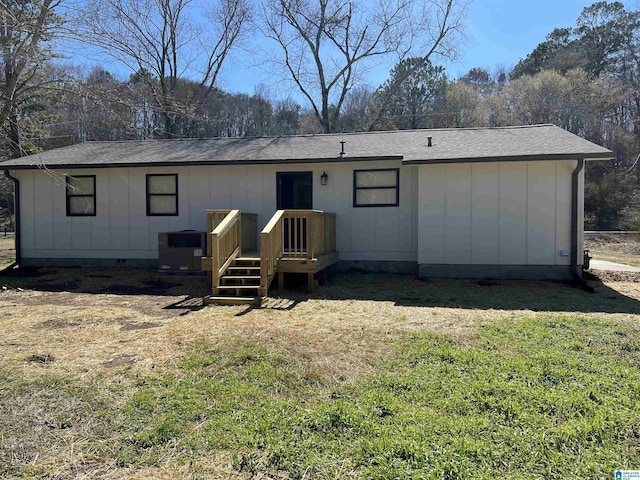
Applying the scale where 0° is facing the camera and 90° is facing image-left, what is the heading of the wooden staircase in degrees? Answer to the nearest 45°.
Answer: approximately 0°

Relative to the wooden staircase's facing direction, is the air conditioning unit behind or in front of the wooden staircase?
behind
